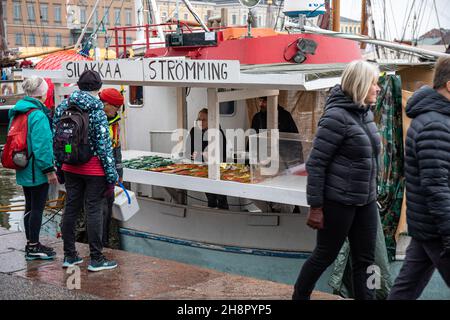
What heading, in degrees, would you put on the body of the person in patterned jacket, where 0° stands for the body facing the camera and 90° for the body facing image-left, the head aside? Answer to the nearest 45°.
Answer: approximately 225°

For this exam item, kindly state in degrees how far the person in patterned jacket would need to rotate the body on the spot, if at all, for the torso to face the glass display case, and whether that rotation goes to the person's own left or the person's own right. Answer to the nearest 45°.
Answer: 0° — they already face it

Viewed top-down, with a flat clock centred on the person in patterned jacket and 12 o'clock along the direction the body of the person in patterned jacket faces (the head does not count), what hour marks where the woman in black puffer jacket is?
The woman in black puffer jacket is roughly at 3 o'clock from the person in patterned jacket.

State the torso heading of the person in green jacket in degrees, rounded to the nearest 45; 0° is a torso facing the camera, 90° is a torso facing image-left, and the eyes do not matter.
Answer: approximately 270°

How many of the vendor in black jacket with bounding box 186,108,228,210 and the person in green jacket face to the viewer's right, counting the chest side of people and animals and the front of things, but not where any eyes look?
1
